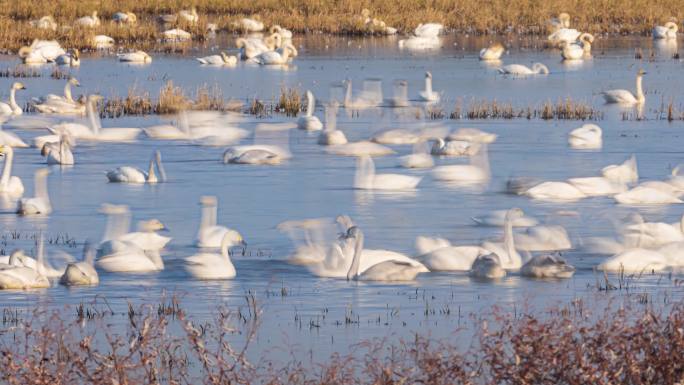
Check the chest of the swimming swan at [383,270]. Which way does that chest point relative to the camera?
to the viewer's left

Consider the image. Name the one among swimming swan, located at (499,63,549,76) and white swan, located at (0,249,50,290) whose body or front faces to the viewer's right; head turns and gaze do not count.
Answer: the swimming swan

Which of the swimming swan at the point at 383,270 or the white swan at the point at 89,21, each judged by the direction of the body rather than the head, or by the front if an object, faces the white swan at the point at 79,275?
the swimming swan

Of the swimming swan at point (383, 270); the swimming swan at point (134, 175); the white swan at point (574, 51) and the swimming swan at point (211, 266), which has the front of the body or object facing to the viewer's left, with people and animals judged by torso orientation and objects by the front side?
the swimming swan at point (383, 270)

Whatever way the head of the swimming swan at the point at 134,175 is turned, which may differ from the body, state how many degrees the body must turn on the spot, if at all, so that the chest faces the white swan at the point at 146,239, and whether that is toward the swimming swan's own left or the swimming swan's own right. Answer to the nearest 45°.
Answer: approximately 90° to the swimming swan's own right

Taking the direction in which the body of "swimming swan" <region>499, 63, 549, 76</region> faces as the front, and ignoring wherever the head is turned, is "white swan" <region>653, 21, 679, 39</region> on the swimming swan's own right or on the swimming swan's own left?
on the swimming swan's own left

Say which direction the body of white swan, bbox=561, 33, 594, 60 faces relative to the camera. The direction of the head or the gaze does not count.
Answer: to the viewer's right

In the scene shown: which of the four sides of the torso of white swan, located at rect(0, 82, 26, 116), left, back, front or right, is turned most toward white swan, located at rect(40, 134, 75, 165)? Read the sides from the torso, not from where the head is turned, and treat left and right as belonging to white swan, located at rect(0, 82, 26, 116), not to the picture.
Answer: right

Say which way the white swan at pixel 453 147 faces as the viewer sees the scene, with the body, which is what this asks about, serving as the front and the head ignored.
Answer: to the viewer's left

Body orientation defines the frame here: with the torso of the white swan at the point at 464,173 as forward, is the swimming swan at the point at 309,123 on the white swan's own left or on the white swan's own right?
on the white swan's own left

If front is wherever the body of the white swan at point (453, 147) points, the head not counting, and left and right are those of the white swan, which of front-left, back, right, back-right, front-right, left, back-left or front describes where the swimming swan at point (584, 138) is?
back

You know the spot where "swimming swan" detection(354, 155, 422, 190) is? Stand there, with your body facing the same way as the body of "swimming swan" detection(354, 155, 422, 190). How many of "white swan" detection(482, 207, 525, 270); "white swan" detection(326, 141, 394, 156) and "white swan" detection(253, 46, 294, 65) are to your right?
2

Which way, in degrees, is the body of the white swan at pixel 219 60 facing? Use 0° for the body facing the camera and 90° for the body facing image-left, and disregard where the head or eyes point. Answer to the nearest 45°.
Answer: approximately 270°

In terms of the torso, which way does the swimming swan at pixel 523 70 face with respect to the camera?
to the viewer's right

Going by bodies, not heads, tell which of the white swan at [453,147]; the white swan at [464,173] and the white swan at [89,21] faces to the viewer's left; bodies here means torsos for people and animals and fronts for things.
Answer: the white swan at [453,147]
